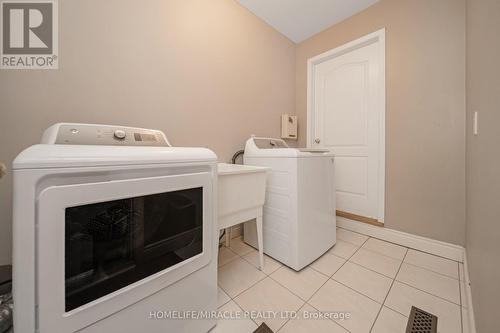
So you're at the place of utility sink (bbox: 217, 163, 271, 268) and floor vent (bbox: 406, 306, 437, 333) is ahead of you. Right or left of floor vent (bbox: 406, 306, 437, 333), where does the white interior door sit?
left

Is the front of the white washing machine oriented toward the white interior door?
no

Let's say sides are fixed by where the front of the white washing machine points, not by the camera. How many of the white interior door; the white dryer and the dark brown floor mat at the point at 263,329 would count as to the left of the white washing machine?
1

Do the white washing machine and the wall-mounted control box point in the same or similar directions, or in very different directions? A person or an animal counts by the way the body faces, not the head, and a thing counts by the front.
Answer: same or similar directions

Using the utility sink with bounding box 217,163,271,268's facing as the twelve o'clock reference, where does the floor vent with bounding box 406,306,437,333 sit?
The floor vent is roughly at 11 o'clock from the utility sink.

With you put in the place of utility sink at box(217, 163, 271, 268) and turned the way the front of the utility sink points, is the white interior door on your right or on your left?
on your left

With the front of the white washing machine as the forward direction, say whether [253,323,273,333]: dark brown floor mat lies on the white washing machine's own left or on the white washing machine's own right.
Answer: on the white washing machine's own right

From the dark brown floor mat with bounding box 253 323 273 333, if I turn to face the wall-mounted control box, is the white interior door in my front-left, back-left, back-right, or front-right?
front-right

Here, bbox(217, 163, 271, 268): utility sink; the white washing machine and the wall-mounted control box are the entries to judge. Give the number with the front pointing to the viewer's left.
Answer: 0

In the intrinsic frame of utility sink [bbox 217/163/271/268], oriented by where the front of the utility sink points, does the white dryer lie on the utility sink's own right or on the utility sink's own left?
on the utility sink's own right

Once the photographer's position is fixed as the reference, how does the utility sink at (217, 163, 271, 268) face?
facing the viewer and to the right of the viewer

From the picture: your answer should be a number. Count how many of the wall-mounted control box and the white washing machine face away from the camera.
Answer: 0

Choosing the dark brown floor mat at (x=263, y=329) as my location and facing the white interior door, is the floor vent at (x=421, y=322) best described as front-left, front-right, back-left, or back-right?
front-right

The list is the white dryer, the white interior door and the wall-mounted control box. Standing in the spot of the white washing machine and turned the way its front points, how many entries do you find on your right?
1

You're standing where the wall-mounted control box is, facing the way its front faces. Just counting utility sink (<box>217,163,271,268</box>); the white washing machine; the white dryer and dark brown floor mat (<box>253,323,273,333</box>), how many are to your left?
0

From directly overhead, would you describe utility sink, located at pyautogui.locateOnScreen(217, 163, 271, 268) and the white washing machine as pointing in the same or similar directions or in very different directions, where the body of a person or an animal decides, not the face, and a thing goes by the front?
same or similar directions

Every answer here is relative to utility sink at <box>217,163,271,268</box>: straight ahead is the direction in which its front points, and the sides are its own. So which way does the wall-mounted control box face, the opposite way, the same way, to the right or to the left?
the same way
